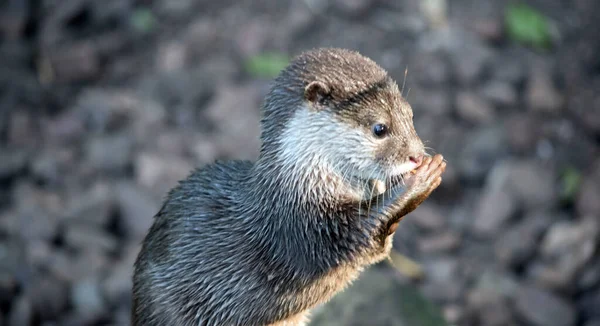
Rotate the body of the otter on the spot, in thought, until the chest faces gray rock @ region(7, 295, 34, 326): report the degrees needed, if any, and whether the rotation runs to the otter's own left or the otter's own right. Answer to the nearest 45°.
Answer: approximately 135° to the otter's own left

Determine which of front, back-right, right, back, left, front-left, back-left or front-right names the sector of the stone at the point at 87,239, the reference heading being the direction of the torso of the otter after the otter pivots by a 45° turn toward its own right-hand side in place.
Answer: back

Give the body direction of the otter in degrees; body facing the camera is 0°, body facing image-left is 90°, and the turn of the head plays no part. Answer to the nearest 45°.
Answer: approximately 270°
